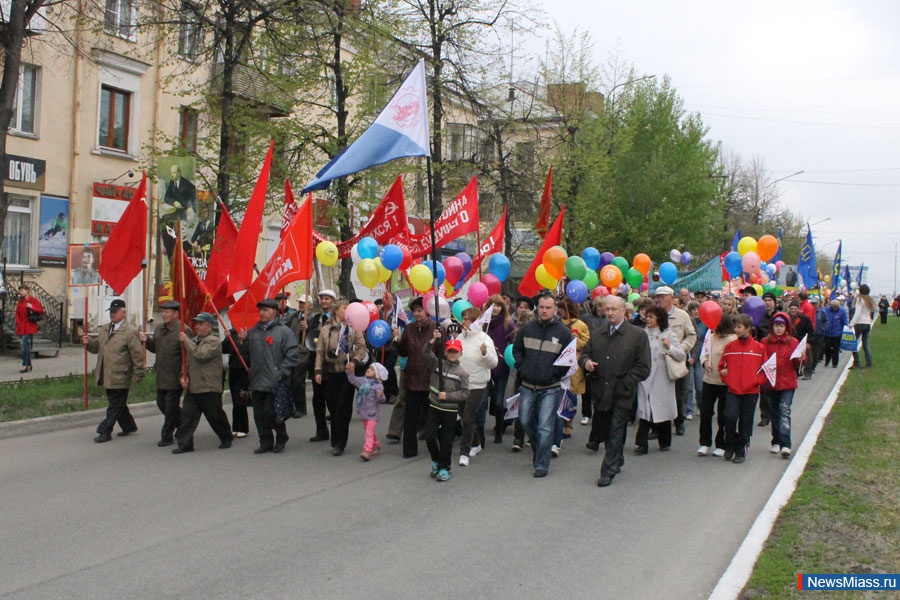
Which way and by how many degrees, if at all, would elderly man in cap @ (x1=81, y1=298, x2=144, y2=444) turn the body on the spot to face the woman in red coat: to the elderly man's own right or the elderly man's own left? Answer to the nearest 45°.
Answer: approximately 135° to the elderly man's own right

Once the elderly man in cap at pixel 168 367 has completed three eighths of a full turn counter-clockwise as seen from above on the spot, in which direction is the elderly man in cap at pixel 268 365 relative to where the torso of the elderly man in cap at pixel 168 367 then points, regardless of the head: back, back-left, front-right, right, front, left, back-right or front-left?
front-right

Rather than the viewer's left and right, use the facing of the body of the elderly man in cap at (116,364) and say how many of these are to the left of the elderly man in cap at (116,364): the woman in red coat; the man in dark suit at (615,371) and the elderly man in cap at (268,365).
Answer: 2

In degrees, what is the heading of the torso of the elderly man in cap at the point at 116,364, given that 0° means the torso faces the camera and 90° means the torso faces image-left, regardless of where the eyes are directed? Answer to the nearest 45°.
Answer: approximately 45°

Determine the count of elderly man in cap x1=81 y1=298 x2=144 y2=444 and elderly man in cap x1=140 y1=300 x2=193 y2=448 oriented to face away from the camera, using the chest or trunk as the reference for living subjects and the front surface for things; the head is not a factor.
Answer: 0

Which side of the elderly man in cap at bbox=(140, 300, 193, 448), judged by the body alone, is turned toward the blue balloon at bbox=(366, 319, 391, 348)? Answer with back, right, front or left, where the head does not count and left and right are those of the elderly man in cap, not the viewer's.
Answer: left

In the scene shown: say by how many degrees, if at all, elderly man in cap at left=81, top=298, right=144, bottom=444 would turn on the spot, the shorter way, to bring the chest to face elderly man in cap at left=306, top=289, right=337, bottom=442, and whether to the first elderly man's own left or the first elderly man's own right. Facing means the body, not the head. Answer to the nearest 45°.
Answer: approximately 135° to the first elderly man's own left

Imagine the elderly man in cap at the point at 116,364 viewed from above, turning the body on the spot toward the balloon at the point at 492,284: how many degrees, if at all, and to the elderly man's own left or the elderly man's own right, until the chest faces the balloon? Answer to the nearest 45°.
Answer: approximately 135° to the elderly man's own left

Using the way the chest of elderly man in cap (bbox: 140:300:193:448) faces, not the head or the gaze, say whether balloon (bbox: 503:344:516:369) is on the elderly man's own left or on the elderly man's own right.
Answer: on the elderly man's own left

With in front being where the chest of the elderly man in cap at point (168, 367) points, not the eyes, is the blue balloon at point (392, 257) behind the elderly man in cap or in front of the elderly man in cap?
behind

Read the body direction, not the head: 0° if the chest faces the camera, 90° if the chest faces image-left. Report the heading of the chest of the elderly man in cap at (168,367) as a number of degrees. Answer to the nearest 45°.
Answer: approximately 45°

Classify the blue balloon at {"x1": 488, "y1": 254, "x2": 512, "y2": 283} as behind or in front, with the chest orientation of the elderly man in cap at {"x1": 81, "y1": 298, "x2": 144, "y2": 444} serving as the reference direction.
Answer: behind

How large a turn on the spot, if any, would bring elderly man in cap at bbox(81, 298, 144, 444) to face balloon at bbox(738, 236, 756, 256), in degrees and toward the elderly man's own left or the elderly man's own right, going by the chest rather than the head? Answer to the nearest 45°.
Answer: approximately 135° to the elderly man's own left
